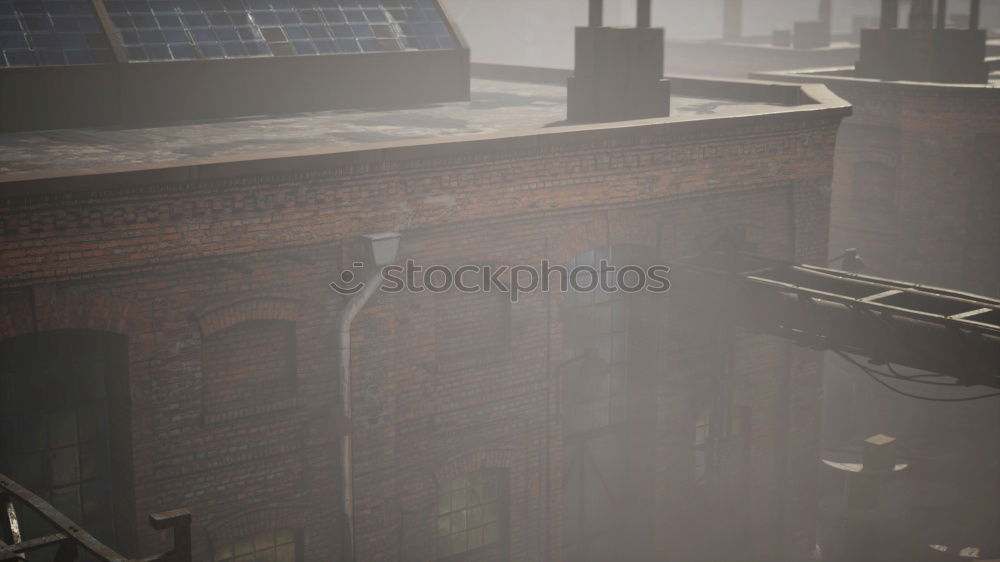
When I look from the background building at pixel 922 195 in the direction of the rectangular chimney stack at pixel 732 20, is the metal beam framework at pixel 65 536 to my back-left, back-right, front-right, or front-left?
back-left

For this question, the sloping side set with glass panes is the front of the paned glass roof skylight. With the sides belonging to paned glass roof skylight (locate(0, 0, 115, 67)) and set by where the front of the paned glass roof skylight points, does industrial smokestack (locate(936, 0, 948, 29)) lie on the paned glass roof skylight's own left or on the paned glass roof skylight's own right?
on the paned glass roof skylight's own left
